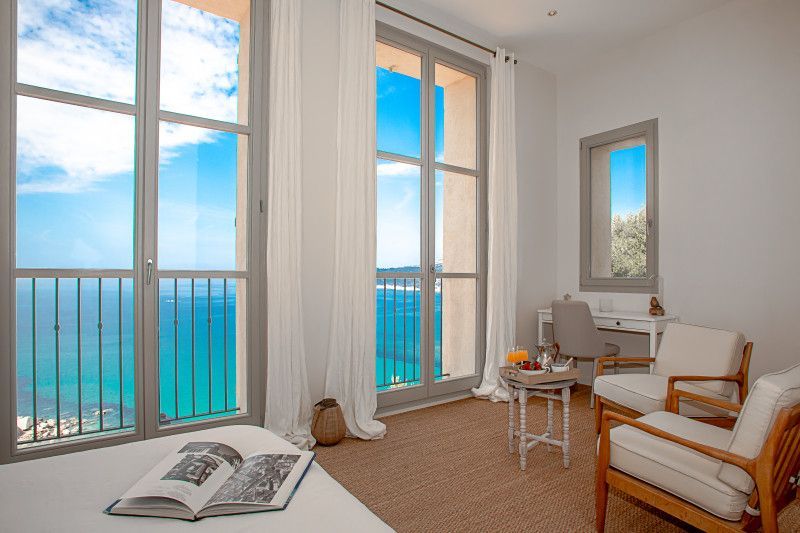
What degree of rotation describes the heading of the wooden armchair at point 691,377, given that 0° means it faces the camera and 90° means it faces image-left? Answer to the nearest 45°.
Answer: approximately 45°

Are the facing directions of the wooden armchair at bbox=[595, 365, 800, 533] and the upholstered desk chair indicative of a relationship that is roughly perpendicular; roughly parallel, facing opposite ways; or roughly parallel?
roughly perpendicular

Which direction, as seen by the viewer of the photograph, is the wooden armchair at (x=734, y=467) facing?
facing away from the viewer and to the left of the viewer

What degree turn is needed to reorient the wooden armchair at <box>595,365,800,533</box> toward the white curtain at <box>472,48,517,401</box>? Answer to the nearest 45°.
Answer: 0° — it already faces it

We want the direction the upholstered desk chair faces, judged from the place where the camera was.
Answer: facing away from the viewer and to the right of the viewer

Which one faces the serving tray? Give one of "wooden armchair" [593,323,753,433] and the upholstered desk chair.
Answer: the wooden armchair

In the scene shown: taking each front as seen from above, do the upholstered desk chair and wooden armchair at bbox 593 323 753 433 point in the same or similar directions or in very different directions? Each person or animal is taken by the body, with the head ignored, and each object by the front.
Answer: very different directions

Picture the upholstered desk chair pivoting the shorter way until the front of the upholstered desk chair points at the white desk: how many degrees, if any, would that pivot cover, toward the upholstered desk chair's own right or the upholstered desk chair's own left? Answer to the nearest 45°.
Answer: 0° — it already faces it

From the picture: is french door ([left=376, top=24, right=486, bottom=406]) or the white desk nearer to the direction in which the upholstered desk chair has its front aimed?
the white desk

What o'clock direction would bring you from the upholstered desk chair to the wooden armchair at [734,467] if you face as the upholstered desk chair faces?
The wooden armchair is roughly at 4 o'clock from the upholstered desk chair.
